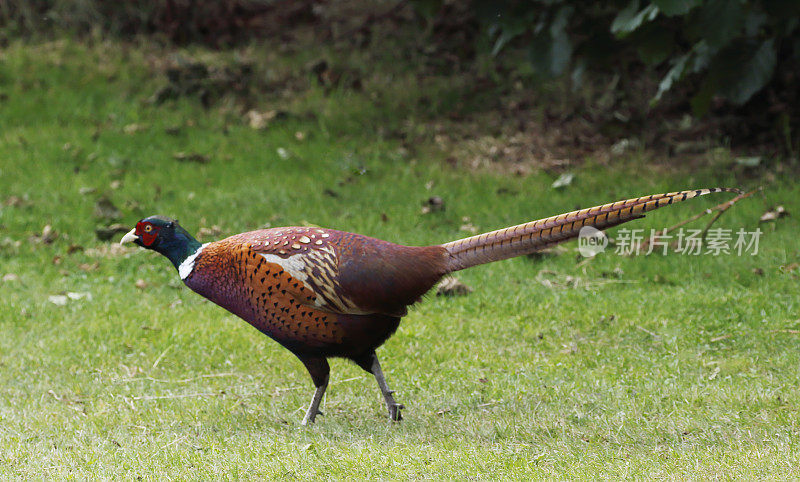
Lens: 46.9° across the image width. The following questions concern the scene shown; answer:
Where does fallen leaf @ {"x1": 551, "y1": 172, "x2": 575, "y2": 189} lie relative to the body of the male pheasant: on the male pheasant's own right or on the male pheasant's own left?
on the male pheasant's own right

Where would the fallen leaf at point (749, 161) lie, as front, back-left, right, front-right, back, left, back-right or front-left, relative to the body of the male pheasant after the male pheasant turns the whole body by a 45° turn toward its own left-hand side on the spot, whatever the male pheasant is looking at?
back

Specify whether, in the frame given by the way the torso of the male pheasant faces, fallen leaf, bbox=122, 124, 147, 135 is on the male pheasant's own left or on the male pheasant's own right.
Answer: on the male pheasant's own right

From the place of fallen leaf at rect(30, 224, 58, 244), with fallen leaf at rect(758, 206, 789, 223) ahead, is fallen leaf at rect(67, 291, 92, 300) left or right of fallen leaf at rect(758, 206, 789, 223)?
right

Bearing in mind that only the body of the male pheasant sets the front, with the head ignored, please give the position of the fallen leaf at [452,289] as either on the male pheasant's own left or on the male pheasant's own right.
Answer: on the male pheasant's own right

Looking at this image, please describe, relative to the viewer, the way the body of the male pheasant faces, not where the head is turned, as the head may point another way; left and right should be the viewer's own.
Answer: facing to the left of the viewer

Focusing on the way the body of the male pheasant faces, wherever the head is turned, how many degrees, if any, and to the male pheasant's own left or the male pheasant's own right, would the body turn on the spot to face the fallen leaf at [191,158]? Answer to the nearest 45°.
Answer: approximately 90° to the male pheasant's own right

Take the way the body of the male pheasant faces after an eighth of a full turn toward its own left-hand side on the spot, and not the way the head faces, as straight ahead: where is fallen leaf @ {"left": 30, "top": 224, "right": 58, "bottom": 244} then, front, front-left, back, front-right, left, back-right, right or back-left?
right

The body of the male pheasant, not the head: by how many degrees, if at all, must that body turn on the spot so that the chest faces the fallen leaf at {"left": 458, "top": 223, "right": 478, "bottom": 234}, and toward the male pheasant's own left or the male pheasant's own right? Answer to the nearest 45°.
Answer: approximately 90° to the male pheasant's own right

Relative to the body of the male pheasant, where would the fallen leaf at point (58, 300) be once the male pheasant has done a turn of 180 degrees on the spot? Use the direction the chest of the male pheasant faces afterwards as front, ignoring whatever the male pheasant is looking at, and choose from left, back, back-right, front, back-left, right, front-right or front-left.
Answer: back-left

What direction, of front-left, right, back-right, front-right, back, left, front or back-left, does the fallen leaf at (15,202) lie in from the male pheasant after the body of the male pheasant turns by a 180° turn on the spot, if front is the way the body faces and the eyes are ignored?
back-left

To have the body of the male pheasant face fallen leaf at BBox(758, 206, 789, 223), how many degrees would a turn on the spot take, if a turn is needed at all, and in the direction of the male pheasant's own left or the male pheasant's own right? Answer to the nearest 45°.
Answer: approximately 135° to the male pheasant's own right

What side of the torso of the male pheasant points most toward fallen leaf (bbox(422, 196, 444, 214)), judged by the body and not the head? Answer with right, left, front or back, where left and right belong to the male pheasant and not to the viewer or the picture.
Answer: right
